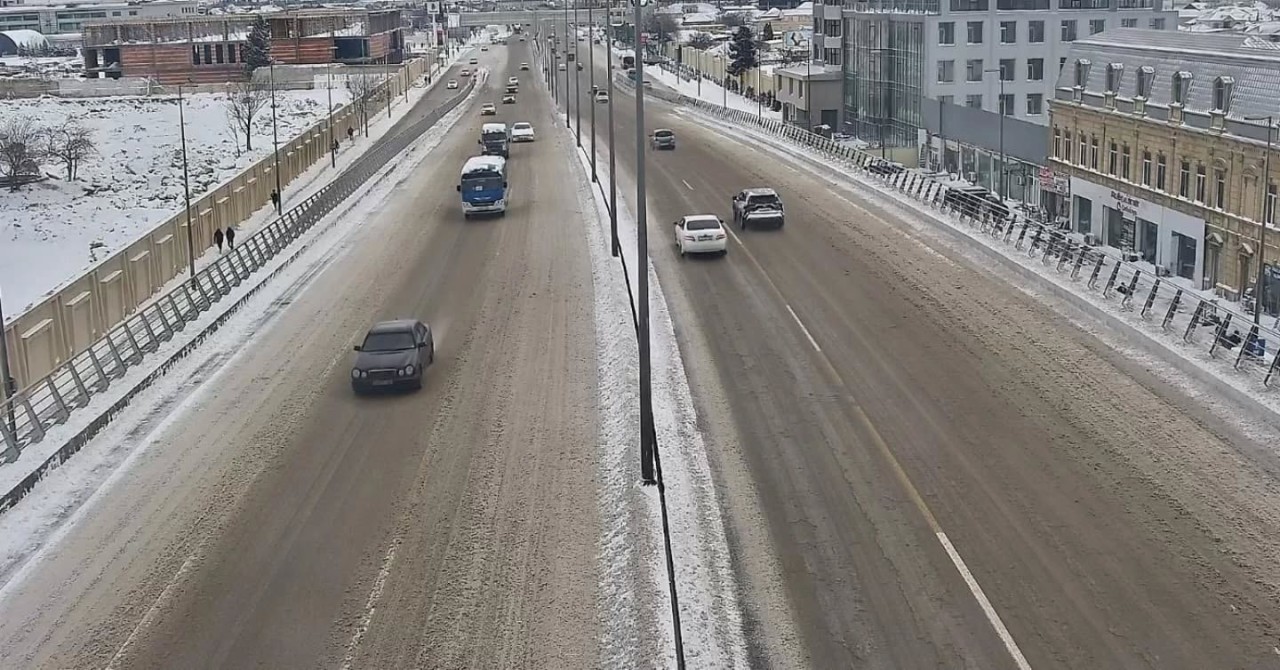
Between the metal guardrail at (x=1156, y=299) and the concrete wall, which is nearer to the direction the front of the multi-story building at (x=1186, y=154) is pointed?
the concrete wall

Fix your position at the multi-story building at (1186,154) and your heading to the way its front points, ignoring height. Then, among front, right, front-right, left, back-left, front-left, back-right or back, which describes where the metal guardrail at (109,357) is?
front

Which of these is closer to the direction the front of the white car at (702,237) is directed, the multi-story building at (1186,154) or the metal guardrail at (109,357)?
the multi-story building

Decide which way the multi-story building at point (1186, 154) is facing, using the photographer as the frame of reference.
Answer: facing the viewer and to the left of the viewer

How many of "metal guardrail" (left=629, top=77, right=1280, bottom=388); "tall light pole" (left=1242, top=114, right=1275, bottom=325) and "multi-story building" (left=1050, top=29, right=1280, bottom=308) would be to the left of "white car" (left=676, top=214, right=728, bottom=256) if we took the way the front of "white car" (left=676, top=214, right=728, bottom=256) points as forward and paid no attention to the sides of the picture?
0

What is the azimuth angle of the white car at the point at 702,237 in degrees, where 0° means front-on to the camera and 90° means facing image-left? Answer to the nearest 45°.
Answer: approximately 180°

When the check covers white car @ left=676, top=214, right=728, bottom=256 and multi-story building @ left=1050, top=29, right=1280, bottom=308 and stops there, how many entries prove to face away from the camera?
1

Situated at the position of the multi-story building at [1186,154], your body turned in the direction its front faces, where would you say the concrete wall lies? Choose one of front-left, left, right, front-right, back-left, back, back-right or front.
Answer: front

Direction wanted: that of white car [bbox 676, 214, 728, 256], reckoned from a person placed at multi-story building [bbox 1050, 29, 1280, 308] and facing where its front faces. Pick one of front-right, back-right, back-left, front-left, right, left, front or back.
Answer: front

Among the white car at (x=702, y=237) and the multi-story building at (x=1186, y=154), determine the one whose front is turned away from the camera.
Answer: the white car
